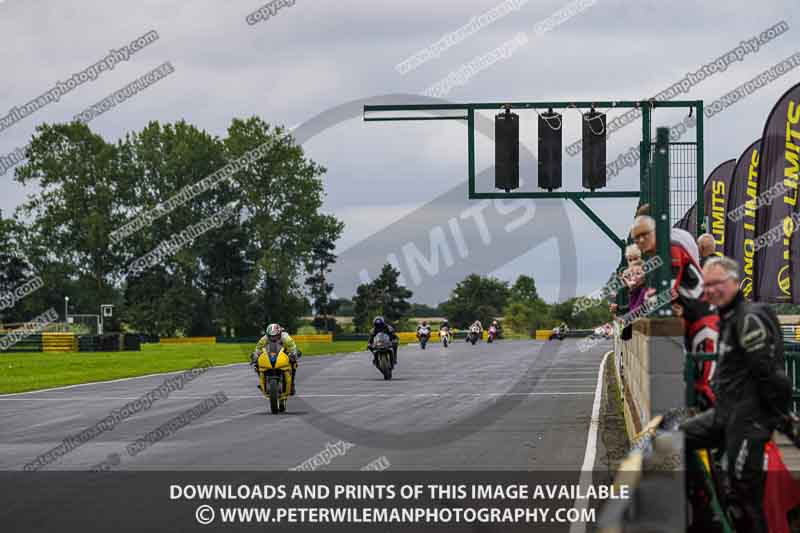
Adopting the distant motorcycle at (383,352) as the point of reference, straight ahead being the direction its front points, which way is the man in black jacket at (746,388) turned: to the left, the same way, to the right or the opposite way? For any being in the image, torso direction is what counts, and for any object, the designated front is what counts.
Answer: to the right

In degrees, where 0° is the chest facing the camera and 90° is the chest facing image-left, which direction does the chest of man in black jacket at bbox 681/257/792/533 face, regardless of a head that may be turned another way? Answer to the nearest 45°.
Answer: approximately 90°

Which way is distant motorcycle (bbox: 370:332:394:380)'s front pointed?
toward the camera

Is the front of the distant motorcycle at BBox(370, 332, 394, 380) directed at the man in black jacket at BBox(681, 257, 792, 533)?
yes

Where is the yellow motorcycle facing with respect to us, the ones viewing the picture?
facing the viewer

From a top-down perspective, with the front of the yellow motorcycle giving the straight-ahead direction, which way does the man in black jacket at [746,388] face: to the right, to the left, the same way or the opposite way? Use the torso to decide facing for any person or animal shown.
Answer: to the right

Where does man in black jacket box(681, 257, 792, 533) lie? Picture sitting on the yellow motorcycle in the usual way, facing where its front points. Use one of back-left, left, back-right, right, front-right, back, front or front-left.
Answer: front

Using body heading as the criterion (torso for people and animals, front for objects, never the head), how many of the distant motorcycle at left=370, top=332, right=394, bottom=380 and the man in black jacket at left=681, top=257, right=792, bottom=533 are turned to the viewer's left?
1

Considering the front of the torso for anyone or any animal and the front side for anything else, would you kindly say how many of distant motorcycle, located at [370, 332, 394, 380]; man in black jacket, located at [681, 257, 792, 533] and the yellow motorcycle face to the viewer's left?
1

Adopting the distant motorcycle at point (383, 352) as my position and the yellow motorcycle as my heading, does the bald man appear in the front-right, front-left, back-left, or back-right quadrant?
front-left

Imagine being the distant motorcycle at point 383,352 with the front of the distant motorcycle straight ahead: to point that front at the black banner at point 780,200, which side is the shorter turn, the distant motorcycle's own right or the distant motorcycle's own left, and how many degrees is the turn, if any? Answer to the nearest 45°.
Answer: approximately 45° to the distant motorcycle's own left

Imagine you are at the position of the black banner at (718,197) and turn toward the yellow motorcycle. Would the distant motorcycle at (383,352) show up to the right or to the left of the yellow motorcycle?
right

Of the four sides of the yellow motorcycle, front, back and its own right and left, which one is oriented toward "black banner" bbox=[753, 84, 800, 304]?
left
